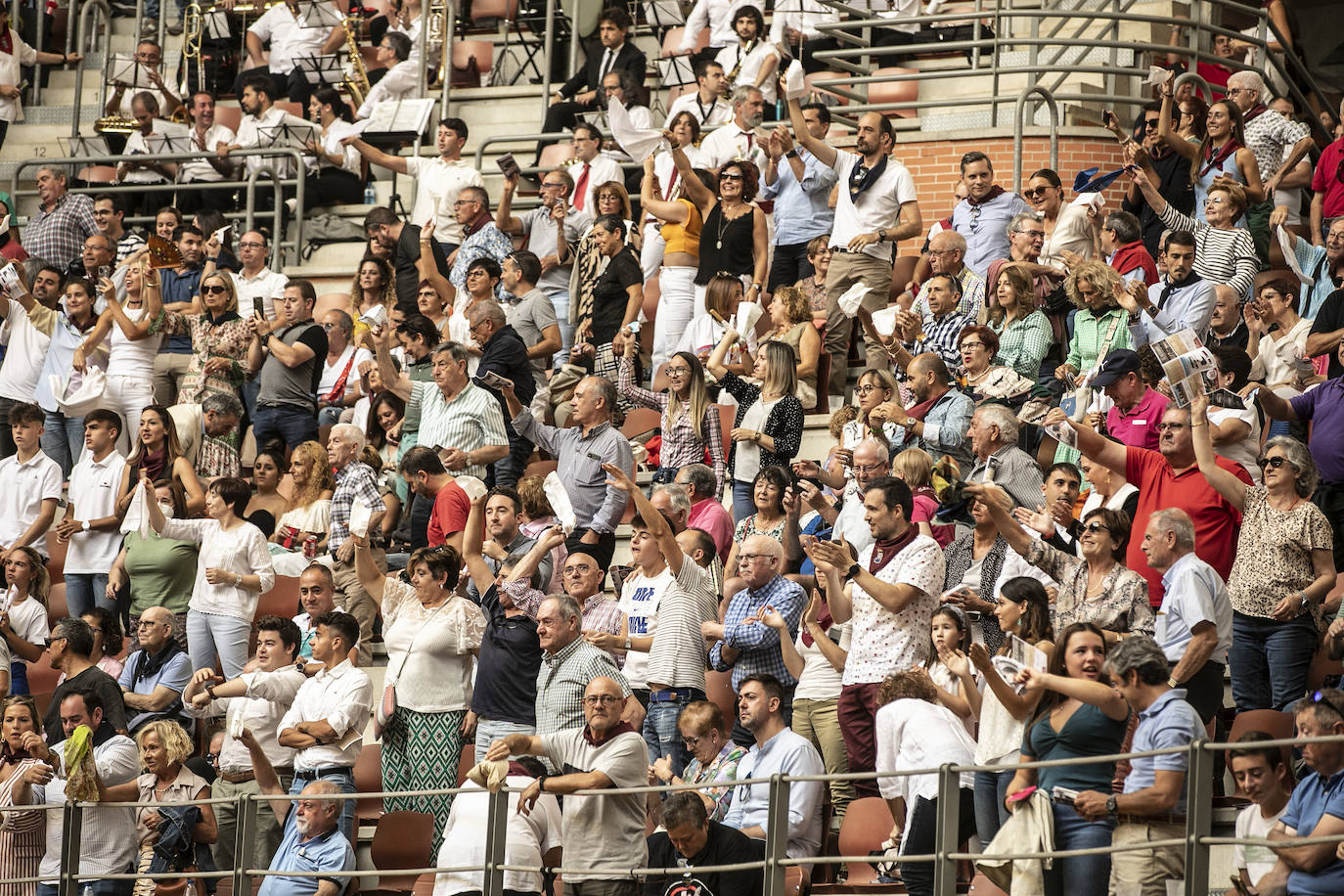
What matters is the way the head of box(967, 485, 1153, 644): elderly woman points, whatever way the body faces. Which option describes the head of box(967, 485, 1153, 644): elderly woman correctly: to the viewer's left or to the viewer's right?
to the viewer's left

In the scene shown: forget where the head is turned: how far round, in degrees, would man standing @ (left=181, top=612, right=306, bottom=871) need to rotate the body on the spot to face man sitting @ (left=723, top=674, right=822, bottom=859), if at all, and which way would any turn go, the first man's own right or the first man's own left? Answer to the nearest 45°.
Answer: approximately 90° to the first man's own left

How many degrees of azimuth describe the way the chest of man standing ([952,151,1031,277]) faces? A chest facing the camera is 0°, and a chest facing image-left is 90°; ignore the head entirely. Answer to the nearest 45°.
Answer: approximately 45°

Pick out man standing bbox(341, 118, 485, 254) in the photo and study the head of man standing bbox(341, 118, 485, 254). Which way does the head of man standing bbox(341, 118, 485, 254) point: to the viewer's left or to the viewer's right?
to the viewer's left

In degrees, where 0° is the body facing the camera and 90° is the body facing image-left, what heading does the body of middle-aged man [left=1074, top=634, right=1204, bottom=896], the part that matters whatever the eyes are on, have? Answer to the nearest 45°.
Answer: approximately 90°

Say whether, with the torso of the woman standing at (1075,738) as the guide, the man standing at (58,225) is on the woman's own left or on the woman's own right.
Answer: on the woman's own right

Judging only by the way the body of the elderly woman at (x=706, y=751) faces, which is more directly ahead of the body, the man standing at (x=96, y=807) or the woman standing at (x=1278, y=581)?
the man standing

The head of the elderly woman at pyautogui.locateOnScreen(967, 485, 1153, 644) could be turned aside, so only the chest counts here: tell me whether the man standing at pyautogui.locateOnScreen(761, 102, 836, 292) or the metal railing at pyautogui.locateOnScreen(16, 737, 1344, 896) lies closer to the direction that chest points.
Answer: the metal railing

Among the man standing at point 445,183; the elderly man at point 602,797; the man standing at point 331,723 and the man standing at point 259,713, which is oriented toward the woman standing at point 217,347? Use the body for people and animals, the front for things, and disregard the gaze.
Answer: the man standing at point 445,183

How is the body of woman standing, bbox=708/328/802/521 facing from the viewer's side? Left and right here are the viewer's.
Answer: facing the viewer and to the left of the viewer

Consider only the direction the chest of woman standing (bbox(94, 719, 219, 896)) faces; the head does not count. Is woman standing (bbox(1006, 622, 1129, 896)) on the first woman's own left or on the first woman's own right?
on the first woman's own left

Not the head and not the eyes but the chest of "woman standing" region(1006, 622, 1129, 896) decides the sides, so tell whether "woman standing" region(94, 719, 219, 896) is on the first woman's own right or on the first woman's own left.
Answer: on the first woman's own right

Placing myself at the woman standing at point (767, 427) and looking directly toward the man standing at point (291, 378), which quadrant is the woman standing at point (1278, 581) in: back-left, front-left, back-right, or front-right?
back-left
